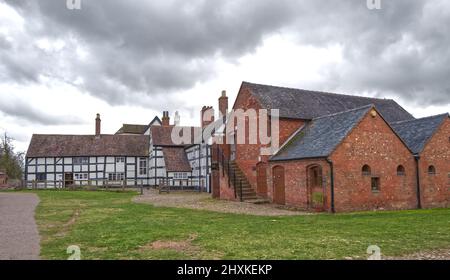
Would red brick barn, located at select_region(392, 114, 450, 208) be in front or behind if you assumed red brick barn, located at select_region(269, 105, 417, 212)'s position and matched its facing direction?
behind

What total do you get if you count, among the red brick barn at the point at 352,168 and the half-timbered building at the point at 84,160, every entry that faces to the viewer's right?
0

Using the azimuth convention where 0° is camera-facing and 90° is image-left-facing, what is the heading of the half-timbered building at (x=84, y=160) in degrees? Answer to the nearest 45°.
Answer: approximately 0°

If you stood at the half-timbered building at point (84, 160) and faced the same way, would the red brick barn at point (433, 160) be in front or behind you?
in front

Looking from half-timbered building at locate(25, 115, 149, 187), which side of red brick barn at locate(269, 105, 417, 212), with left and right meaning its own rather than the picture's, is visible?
right
